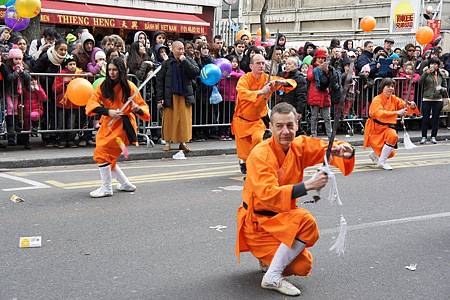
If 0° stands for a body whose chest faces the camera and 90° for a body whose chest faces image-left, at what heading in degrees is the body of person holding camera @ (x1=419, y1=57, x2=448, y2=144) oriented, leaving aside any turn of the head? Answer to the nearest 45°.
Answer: approximately 0°

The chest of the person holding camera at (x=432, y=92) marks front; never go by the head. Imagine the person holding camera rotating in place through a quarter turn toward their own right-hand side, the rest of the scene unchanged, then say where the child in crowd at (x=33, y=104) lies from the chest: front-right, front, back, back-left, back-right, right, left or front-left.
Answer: front-left

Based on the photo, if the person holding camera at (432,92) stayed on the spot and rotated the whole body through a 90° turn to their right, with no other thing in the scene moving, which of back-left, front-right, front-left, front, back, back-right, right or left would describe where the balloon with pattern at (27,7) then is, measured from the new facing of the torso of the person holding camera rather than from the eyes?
front-left

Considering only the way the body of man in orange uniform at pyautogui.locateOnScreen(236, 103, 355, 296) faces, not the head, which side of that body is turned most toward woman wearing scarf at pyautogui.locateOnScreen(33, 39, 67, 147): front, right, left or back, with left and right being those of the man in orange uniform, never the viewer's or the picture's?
back

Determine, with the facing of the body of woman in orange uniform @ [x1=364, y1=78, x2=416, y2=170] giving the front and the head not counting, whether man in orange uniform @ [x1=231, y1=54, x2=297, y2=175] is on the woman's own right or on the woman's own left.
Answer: on the woman's own right

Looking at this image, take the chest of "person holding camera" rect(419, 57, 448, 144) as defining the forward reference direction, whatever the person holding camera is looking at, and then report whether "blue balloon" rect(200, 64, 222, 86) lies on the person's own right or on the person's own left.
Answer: on the person's own right

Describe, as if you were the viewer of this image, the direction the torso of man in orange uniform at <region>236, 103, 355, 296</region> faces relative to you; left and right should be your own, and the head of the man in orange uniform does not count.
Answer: facing the viewer and to the right of the viewer

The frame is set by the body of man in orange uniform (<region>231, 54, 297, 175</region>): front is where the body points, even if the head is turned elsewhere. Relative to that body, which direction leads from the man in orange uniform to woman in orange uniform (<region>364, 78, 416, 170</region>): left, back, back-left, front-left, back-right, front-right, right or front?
left

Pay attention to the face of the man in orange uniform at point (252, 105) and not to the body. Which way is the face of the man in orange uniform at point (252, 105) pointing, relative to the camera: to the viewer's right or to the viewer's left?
to the viewer's right
